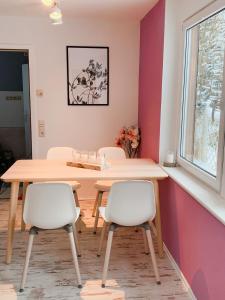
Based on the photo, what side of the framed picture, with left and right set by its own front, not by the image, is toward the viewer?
front

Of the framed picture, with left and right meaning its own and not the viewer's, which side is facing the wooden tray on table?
front

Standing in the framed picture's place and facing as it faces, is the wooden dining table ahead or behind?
ahead

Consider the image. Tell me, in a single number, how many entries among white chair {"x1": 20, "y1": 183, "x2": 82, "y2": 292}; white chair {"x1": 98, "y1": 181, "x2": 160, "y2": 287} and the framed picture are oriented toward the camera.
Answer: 1

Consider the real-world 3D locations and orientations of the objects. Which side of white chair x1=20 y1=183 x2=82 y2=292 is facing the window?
right

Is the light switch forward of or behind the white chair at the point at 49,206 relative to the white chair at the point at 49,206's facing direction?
forward

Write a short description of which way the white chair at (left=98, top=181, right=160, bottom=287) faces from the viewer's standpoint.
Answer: facing away from the viewer

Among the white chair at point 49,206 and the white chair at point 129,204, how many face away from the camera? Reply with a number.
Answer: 2

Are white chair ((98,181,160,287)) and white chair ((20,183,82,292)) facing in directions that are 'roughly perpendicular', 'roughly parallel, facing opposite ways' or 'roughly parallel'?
roughly parallel

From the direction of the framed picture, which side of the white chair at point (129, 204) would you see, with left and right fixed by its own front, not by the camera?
front

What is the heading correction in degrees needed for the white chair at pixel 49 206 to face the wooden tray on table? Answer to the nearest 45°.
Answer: approximately 45° to its right

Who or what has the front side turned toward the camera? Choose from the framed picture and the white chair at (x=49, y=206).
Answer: the framed picture

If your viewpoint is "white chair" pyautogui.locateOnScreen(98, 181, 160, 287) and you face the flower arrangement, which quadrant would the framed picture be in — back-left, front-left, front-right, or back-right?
front-left

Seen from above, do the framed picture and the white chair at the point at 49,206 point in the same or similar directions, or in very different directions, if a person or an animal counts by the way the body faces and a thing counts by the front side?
very different directions

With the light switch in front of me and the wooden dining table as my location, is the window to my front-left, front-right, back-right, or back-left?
back-right

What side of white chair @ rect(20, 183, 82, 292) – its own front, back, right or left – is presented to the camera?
back
